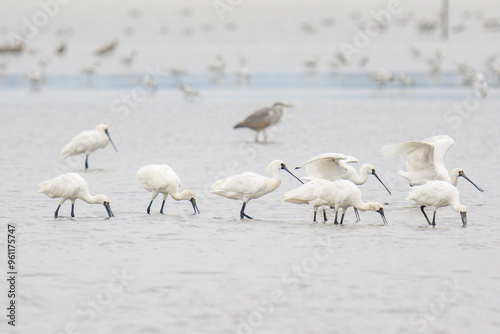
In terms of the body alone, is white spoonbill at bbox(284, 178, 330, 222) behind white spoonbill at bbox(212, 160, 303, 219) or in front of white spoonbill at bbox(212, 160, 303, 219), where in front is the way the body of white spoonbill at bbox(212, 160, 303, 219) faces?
in front

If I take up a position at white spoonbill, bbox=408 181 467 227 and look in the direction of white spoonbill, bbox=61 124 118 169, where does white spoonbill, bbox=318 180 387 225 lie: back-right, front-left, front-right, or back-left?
front-left

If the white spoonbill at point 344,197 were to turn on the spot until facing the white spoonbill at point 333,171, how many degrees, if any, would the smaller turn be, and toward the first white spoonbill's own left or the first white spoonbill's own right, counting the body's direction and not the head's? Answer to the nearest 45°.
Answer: approximately 90° to the first white spoonbill's own left

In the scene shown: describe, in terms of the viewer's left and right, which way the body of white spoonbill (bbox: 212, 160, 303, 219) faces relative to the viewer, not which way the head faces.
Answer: facing to the right of the viewer

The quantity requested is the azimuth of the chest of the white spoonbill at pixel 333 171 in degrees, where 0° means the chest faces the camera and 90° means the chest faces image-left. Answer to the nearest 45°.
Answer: approximately 270°

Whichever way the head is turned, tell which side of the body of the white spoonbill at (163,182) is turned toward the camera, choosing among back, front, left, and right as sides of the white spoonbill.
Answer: right

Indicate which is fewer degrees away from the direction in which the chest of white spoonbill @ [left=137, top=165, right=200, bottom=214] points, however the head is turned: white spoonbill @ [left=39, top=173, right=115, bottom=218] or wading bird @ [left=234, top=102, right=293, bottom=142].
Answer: the wading bird

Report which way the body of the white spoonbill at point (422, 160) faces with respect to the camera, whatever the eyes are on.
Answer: to the viewer's right

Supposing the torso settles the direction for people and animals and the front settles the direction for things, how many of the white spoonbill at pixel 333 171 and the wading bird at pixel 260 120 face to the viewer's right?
2

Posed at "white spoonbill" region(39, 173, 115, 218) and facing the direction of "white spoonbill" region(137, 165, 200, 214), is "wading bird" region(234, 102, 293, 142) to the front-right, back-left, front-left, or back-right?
front-left

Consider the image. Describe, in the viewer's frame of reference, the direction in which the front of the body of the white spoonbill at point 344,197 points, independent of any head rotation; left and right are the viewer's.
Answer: facing to the right of the viewer

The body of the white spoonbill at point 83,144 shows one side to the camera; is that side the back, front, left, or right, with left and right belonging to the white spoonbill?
right

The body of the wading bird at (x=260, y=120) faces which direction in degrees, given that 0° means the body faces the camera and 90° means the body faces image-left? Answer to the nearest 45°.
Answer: approximately 270°

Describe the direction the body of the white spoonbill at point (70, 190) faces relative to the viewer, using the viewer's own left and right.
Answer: facing to the right of the viewer
